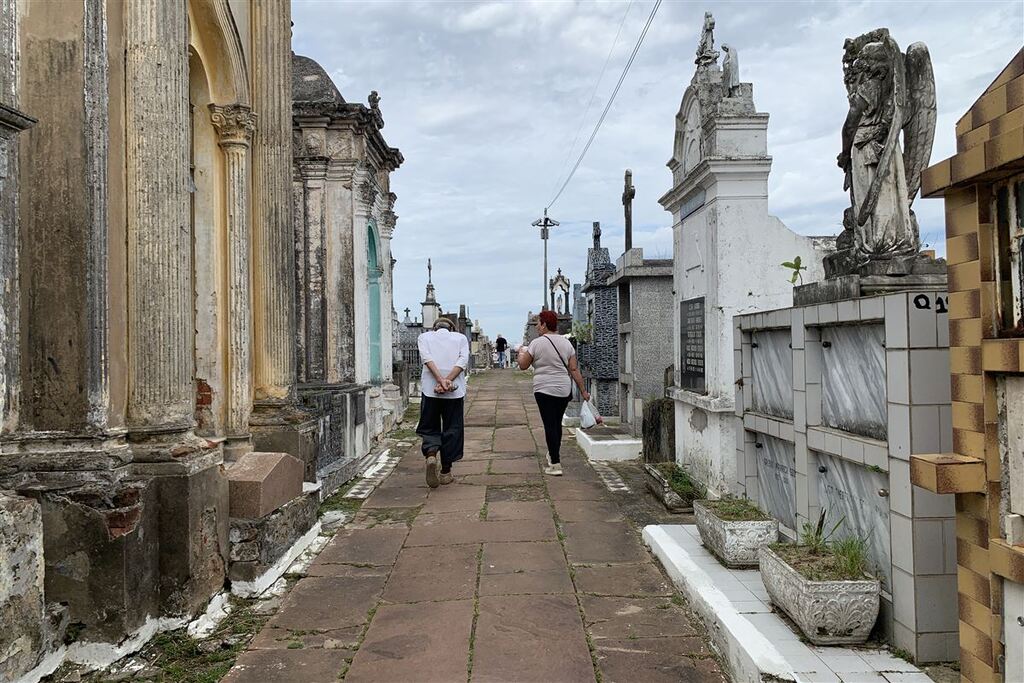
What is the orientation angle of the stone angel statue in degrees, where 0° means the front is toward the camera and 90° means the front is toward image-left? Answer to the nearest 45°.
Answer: approximately 45°

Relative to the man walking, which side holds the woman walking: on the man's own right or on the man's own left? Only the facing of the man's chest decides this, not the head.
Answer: on the man's own right

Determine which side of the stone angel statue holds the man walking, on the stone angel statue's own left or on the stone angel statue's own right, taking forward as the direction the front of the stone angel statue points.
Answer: on the stone angel statue's own right

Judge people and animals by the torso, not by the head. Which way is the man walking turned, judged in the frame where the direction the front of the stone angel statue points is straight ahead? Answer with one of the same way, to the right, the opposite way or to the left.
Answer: to the right

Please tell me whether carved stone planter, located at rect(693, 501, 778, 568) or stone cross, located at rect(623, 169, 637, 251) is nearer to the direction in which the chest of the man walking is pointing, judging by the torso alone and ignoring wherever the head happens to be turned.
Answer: the stone cross

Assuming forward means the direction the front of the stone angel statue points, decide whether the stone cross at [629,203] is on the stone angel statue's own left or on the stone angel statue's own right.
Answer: on the stone angel statue's own right

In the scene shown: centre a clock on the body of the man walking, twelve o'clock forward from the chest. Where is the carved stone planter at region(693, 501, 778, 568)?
The carved stone planter is roughly at 5 o'clock from the man walking.

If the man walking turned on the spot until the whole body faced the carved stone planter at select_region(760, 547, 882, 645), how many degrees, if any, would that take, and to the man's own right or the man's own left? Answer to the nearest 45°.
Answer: approximately 180°

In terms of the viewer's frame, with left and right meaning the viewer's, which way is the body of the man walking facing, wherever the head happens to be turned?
facing away from the viewer

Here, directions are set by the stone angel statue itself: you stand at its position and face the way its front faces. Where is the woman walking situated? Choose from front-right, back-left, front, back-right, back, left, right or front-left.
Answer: right

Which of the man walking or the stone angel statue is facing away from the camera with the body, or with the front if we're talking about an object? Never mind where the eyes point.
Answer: the man walking

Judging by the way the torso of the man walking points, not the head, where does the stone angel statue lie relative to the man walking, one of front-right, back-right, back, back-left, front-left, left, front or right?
back-right

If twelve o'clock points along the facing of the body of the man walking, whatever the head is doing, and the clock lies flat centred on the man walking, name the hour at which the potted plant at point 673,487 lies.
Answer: The potted plant is roughly at 4 o'clock from the man walking.

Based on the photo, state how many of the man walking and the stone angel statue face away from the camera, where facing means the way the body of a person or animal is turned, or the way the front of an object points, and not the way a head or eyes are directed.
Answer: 1

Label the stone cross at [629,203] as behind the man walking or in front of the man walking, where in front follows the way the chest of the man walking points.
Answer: in front
